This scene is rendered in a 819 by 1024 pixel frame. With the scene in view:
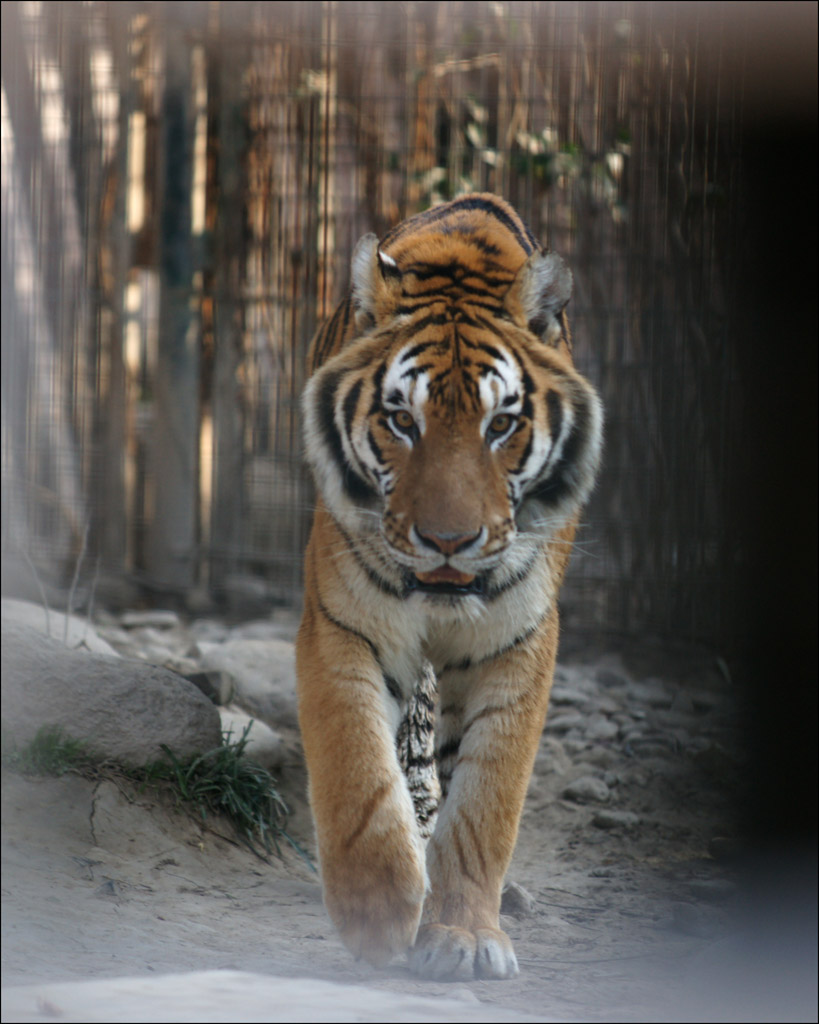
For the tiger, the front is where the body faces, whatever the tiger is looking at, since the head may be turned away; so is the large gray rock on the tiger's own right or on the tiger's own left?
on the tiger's own right

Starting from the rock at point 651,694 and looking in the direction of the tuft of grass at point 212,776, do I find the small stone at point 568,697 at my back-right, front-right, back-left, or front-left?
front-right

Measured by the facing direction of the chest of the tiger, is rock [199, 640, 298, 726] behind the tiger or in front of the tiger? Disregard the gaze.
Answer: behind

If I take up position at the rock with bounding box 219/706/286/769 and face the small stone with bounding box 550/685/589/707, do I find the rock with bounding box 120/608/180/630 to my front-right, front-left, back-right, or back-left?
front-left

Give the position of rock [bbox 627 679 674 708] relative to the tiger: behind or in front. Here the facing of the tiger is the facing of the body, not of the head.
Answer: behind

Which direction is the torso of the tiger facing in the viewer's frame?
toward the camera
